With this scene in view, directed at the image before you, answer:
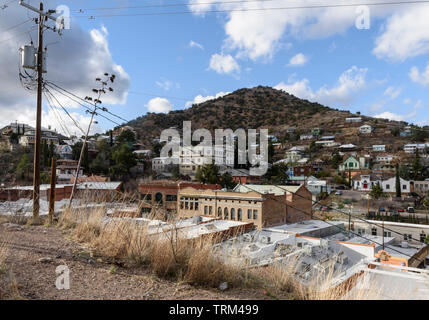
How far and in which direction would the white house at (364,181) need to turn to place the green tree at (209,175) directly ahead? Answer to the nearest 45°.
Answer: approximately 45° to its right

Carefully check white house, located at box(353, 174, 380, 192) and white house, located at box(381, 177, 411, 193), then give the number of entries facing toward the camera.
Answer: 2

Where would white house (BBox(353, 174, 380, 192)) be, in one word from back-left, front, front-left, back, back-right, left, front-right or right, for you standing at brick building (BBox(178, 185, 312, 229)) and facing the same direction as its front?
back

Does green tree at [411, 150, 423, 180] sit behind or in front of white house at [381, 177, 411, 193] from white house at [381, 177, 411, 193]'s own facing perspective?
behind

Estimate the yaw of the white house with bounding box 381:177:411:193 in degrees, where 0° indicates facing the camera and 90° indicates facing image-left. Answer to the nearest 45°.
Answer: approximately 0°

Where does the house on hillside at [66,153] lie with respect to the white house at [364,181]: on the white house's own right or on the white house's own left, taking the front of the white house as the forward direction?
on the white house's own right

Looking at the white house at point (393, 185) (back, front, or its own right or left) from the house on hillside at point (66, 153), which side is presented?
right

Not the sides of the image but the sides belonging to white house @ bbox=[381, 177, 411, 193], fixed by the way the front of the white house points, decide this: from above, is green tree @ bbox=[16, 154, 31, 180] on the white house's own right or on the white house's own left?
on the white house's own right

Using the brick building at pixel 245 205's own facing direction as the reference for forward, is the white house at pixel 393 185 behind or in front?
behind

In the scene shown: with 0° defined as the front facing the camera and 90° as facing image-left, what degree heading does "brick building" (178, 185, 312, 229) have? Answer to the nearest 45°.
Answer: approximately 45°

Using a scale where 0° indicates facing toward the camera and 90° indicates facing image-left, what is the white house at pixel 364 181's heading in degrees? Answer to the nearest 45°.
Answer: approximately 0°
